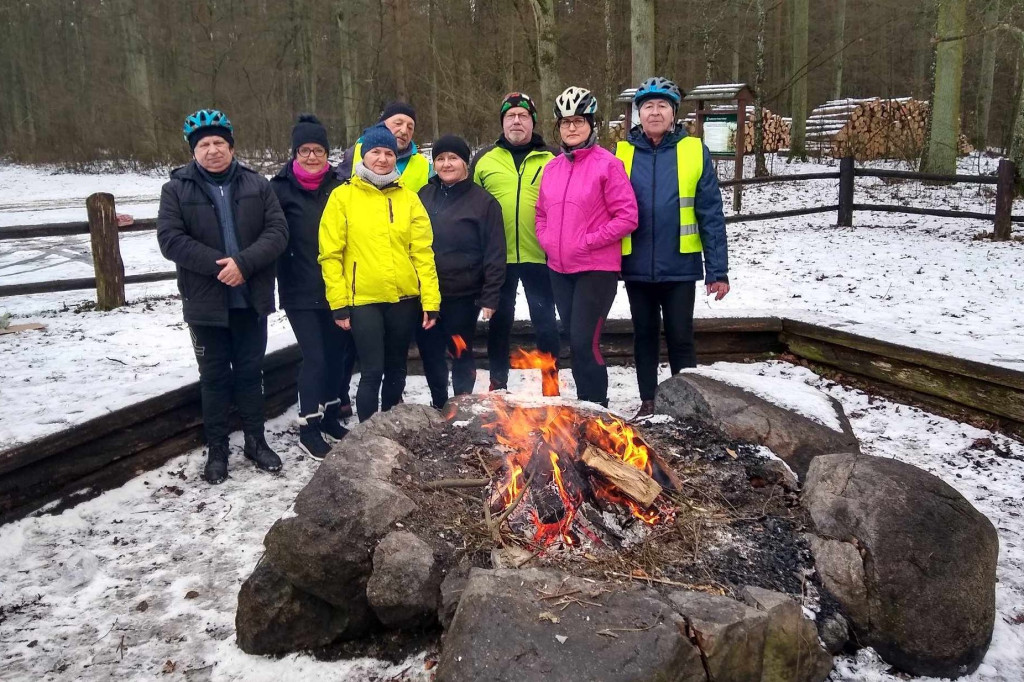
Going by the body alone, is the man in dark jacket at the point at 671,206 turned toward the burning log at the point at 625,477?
yes

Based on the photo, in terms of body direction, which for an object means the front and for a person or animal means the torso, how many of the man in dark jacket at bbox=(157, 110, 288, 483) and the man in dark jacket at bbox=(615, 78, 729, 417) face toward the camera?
2

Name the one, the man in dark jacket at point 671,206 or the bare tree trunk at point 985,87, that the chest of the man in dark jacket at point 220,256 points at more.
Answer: the man in dark jacket

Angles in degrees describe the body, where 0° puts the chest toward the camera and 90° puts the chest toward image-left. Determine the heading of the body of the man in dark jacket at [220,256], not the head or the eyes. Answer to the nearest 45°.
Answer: approximately 0°

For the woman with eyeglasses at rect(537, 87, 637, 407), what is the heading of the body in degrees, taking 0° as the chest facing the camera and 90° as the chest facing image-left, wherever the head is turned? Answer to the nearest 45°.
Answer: approximately 45°

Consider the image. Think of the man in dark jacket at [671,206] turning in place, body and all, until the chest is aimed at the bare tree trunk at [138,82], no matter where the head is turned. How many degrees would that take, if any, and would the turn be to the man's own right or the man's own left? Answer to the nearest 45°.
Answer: approximately 135° to the man's own right

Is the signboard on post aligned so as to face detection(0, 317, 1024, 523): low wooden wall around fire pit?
yes

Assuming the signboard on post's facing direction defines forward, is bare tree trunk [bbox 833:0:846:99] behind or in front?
behind

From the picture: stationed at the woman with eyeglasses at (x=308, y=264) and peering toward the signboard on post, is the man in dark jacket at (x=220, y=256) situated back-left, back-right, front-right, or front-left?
back-left

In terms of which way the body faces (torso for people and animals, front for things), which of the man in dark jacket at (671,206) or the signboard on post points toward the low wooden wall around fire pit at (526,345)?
the signboard on post
